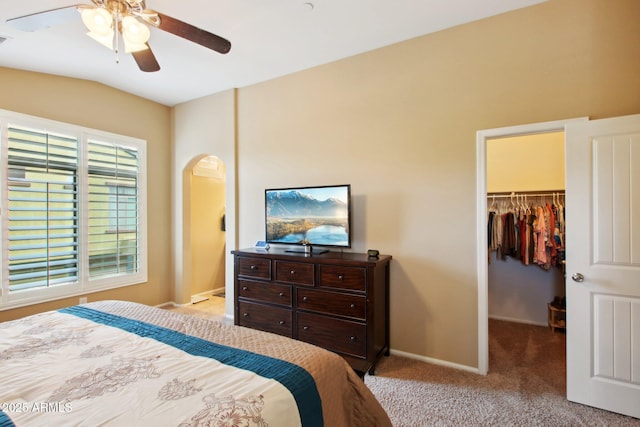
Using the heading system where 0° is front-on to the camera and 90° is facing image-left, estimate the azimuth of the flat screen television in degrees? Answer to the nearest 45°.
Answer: approximately 45°

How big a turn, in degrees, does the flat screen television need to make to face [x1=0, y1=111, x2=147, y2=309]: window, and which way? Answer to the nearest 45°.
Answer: approximately 45° to its right

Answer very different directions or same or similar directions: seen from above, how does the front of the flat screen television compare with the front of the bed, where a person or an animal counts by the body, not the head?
very different directions

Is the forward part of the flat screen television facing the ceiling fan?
yes

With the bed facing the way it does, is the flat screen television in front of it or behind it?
in front

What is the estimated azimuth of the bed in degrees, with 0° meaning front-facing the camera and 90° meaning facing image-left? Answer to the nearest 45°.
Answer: approximately 225°
